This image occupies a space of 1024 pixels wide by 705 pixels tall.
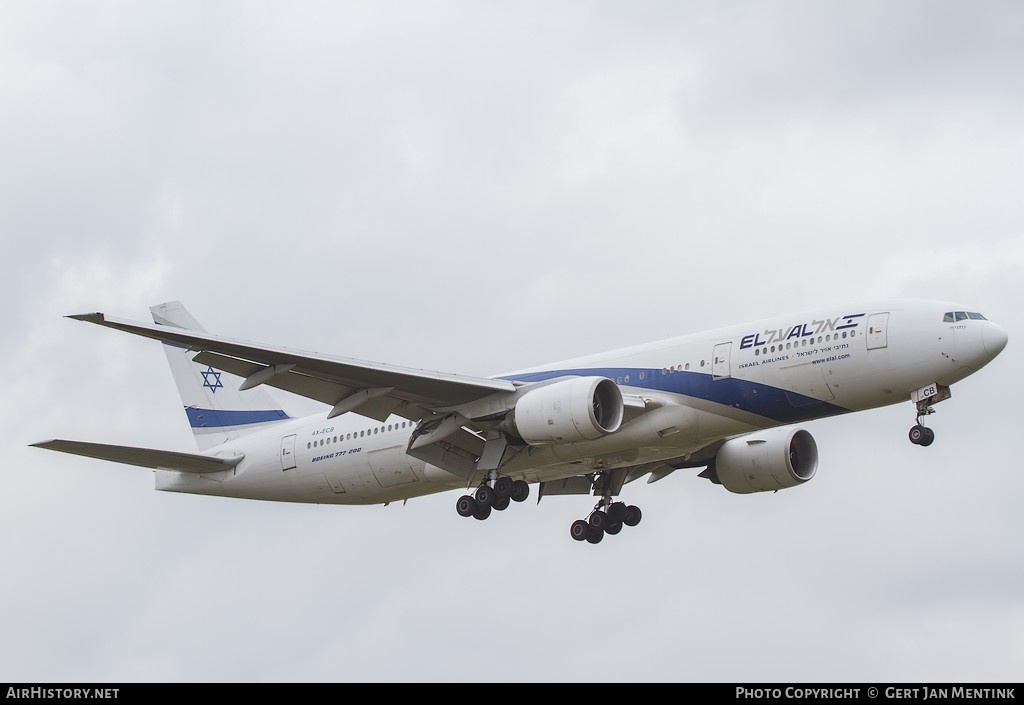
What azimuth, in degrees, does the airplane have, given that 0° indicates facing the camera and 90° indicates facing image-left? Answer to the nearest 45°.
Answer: approximately 315°
